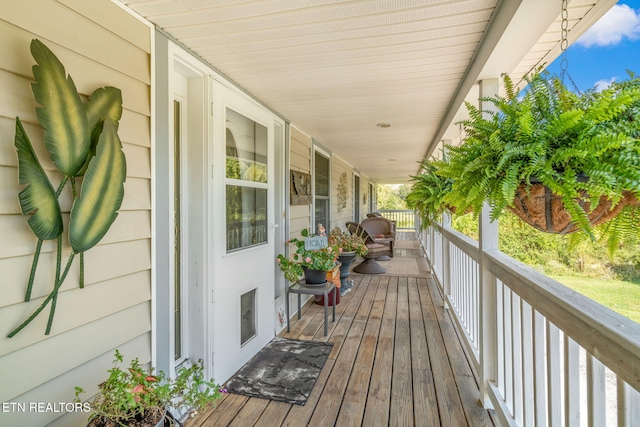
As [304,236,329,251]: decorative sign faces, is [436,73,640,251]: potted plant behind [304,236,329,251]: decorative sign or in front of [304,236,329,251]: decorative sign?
in front

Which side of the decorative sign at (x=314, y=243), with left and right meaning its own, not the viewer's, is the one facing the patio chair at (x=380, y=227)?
back

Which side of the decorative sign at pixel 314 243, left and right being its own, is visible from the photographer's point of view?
front

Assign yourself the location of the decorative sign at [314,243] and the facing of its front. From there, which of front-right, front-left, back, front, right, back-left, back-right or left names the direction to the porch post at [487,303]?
front-left

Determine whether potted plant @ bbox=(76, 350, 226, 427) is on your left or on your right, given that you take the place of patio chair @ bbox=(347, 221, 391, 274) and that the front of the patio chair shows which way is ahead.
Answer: on your right

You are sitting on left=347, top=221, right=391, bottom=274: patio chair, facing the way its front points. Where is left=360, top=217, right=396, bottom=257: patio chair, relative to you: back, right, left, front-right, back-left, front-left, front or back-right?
left

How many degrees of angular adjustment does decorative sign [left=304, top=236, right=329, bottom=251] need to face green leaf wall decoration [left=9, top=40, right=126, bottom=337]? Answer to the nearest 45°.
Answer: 0° — it already faces it

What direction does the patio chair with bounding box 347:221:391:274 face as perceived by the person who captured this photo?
facing to the right of the viewer

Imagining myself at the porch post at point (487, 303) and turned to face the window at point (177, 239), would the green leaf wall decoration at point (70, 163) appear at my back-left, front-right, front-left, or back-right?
front-left

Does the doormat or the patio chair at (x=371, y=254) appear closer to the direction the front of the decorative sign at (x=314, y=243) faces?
the doormat

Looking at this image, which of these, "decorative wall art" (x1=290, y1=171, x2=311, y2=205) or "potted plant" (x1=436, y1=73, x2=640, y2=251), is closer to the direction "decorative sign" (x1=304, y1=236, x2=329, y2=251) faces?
the potted plant

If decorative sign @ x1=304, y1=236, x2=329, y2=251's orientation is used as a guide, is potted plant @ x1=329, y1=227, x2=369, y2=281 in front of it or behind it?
behind

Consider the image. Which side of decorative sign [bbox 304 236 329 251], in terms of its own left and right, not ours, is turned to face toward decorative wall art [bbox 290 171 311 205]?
back
